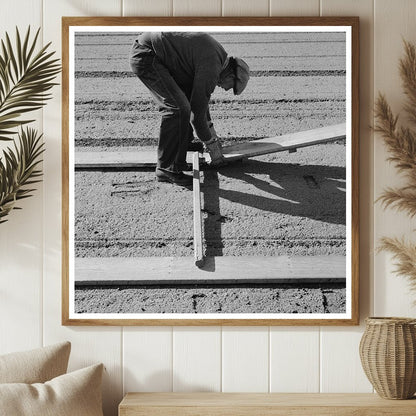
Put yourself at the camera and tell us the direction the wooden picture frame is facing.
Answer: facing the viewer

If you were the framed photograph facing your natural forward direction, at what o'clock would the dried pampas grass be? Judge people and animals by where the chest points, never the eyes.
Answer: The dried pampas grass is roughly at 9 o'clock from the framed photograph.

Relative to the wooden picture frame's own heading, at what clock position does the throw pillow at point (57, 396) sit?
The throw pillow is roughly at 2 o'clock from the wooden picture frame.

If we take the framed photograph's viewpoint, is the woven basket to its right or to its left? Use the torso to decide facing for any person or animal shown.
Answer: on its left
